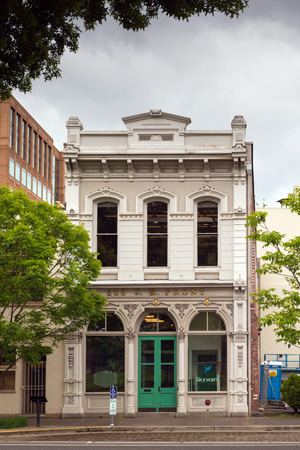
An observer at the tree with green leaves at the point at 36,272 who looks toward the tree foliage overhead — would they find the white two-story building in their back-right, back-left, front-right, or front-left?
back-left

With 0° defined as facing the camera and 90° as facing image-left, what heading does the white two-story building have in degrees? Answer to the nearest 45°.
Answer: approximately 0°

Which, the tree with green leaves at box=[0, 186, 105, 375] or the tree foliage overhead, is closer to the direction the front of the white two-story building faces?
the tree foliage overhead

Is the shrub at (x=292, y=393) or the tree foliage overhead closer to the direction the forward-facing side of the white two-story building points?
the tree foliage overhead
